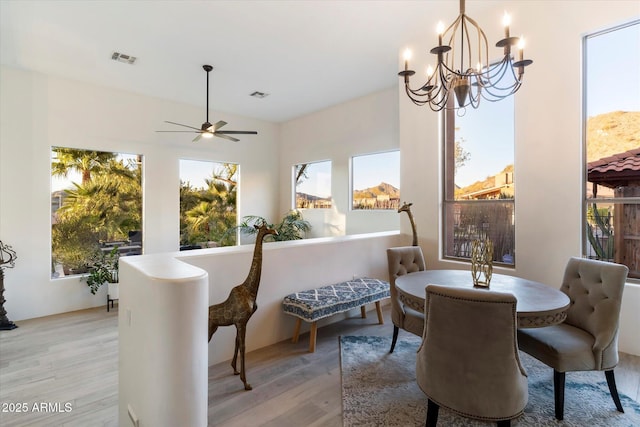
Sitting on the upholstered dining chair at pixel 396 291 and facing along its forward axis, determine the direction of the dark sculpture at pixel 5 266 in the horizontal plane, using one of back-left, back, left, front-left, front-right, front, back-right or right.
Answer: back-right

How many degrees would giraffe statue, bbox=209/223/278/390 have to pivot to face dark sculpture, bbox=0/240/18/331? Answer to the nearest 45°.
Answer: approximately 135° to its left

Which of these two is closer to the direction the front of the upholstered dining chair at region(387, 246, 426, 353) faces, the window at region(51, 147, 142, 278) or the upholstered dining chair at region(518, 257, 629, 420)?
the upholstered dining chair

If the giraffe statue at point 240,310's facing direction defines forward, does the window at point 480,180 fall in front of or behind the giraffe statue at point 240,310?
in front

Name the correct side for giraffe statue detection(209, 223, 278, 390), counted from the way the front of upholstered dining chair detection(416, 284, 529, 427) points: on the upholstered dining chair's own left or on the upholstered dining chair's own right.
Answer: on the upholstered dining chair's own left

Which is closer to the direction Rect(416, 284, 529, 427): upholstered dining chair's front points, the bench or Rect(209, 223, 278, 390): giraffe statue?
the bench

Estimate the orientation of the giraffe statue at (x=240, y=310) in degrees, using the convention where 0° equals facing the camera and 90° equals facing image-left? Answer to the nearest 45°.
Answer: approximately 270°

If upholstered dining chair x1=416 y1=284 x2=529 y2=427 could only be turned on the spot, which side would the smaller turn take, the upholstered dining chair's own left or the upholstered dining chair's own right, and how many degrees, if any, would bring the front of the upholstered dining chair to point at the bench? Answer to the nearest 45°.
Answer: approximately 45° to the upholstered dining chair's own left

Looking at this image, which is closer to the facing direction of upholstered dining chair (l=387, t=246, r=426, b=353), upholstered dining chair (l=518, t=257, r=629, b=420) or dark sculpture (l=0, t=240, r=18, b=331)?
the upholstered dining chair

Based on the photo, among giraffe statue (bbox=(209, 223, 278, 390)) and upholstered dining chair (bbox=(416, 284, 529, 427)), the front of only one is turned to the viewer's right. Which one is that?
the giraffe statue

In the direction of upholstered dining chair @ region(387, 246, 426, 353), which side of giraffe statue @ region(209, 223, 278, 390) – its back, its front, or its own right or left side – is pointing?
front

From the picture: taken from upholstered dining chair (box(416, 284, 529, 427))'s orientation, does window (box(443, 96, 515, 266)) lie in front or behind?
in front

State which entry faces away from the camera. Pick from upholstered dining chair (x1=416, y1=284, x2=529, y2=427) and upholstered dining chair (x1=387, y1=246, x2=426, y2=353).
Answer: upholstered dining chair (x1=416, y1=284, x2=529, y2=427)

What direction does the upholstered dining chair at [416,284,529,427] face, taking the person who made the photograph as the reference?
facing away from the viewer

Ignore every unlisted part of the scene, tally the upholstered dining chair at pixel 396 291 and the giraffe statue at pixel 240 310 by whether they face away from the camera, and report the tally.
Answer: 0

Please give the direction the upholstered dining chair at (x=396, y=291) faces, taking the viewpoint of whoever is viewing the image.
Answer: facing the viewer and to the right of the viewer

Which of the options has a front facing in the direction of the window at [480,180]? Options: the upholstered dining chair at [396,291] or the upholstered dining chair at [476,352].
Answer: the upholstered dining chair at [476,352]

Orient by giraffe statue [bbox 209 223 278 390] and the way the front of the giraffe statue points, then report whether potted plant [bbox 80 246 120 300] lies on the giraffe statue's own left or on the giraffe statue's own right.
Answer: on the giraffe statue's own left
